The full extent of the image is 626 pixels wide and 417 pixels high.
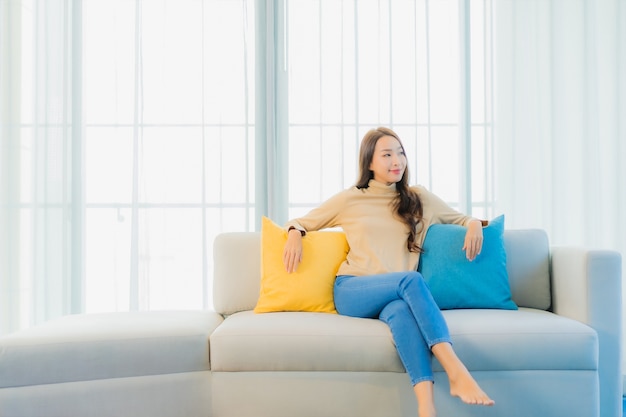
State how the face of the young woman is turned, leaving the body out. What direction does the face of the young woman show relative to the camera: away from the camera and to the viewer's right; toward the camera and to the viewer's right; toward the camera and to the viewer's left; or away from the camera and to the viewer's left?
toward the camera and to the viewer's right

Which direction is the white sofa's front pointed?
toward the camera

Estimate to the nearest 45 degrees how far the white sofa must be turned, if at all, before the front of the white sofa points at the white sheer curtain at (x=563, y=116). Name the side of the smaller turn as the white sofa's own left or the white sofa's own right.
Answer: approximately 135° to the white sofa's own left
